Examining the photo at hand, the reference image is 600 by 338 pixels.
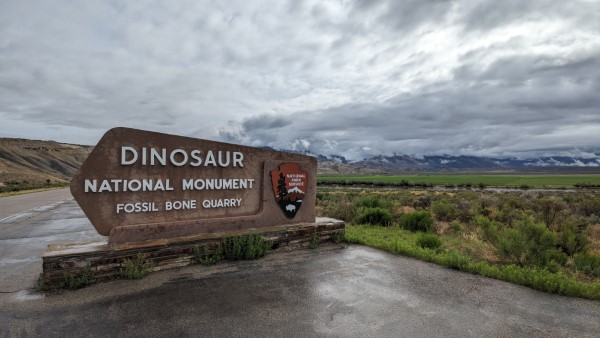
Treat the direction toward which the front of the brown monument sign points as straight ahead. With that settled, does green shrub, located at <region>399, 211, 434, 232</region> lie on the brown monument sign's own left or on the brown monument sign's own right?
on the brown monument sign's own left

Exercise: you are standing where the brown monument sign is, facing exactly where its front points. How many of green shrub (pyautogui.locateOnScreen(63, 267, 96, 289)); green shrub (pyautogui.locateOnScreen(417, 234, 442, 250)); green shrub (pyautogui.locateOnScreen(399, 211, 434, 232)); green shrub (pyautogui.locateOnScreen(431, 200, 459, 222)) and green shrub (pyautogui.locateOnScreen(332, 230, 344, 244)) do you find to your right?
1

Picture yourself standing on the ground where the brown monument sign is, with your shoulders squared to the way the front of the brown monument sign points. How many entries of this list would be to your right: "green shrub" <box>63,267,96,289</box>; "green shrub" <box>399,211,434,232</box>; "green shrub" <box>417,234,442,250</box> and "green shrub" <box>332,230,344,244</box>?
1

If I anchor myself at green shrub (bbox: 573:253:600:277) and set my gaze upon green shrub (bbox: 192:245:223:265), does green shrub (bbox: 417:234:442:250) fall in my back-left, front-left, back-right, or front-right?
front-right

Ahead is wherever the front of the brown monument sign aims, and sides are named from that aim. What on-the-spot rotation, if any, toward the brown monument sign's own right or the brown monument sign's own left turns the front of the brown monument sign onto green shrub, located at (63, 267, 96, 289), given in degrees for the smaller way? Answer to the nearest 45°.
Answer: approximately 90° to the brown monument sign's own right

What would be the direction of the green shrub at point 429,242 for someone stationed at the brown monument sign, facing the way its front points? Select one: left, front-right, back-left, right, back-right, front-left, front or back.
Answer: front-left

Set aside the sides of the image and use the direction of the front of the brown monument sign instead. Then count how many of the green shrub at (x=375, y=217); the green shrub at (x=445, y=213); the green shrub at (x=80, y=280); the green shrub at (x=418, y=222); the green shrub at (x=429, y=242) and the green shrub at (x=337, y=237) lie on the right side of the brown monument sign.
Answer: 1

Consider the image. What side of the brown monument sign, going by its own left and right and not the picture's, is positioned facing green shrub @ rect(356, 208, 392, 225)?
left

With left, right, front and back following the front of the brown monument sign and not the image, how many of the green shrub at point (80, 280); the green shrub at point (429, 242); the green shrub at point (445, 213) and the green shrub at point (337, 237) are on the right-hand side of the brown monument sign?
1

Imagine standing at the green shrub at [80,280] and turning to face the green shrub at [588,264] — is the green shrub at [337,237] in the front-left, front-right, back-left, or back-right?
front-left

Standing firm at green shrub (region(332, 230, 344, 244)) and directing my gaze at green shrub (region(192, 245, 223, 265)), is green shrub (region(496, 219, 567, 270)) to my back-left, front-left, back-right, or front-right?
back-left

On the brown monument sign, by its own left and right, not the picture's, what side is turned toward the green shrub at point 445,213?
left

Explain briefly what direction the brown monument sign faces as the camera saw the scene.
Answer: facing the viewer and to the right of the viewer
